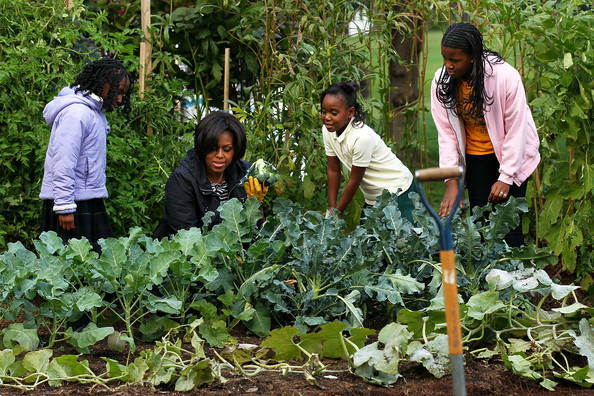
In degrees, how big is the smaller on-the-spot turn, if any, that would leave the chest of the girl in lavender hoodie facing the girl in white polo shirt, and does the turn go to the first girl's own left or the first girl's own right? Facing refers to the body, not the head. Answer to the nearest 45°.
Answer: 0° — they already face them

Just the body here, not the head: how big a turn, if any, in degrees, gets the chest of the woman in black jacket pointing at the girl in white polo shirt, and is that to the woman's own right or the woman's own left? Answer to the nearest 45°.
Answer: approximately 45° to the woman's own left

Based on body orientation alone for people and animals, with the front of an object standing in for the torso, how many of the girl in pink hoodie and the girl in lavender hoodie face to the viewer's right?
1

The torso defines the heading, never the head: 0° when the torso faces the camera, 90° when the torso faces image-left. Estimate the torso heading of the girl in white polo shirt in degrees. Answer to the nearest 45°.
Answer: approximately 45°

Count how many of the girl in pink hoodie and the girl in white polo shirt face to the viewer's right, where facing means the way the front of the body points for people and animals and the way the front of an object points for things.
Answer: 0

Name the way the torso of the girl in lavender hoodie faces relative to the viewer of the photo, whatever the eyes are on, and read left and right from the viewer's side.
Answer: facing to the right of the viewer

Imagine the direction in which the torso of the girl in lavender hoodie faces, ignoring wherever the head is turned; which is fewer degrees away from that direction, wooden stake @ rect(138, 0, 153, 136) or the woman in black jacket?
the woman in black jacket

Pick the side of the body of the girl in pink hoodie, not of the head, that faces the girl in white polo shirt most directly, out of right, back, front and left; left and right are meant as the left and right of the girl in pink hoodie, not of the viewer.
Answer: right

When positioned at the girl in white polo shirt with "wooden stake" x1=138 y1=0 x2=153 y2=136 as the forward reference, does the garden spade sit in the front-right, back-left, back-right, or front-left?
back-left

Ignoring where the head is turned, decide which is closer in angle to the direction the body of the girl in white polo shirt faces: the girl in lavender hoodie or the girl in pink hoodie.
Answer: the girl in lavender hoodie

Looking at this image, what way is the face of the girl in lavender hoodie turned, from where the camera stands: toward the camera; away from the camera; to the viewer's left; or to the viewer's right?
to the viewer's right

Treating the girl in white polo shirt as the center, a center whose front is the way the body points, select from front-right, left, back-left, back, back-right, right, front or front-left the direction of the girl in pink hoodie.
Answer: left
